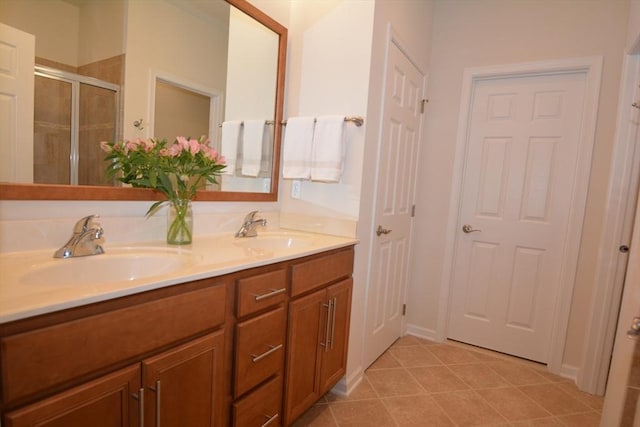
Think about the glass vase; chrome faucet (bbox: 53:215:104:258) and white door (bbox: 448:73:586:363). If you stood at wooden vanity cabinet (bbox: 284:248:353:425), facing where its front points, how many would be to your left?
1

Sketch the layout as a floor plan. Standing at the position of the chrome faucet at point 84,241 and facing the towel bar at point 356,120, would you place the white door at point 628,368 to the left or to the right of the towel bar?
right

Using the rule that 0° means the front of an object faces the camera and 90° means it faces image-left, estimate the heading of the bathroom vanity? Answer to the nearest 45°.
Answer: approximately 315°

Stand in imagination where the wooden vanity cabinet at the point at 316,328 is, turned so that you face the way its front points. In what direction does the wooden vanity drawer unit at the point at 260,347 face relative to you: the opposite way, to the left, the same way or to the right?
the same way

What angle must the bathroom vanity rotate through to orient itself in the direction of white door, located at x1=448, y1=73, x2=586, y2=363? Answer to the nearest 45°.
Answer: approximately 45° to its left

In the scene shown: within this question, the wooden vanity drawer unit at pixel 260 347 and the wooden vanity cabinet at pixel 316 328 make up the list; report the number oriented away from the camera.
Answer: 0

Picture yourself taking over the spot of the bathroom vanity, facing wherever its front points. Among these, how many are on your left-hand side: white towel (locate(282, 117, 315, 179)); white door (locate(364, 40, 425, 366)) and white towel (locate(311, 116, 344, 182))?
3

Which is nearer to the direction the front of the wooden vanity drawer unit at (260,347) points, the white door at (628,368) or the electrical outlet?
the white door

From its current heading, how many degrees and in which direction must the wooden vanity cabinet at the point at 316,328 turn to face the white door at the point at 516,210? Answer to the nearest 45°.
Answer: approximately 90° to its left
